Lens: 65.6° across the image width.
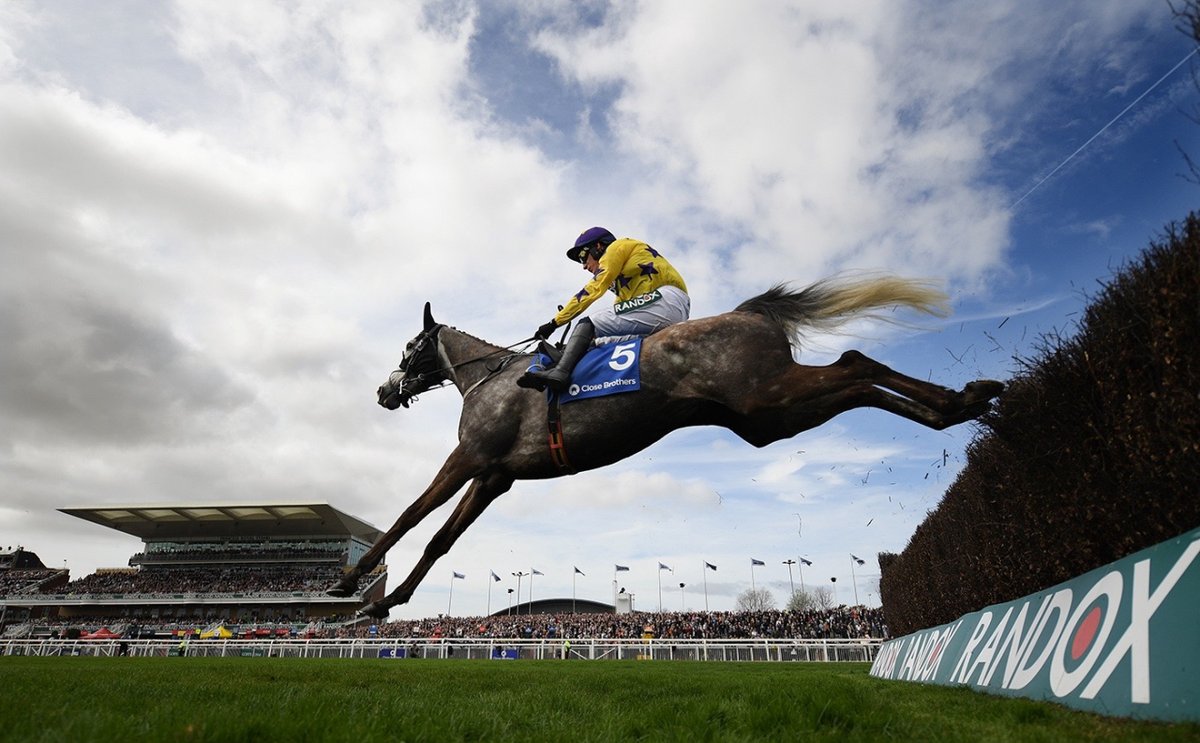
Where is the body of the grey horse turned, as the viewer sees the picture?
to the viewer's left

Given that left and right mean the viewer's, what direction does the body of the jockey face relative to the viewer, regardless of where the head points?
facing to the left of the viewer

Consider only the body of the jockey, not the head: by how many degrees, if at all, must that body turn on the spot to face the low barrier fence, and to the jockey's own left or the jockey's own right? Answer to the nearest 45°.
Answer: approximately 90° to the jockey's own right

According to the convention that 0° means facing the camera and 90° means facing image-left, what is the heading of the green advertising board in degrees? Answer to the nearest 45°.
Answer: approximately 45°

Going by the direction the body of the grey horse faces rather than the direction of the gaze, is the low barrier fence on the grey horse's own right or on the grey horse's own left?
on the grey horse's own right
